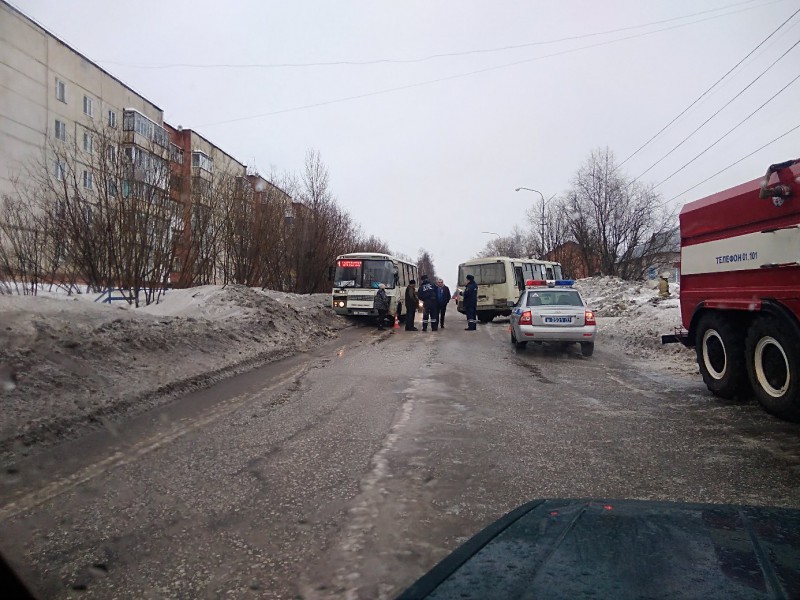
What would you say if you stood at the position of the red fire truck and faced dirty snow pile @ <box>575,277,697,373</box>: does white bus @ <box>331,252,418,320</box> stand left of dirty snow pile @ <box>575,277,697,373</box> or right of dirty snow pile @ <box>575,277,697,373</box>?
left

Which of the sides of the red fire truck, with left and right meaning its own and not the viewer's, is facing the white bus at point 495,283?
back

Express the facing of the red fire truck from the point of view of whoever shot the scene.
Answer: facing the viewer and to the right of the viewer

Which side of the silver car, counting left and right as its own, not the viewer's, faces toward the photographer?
back
